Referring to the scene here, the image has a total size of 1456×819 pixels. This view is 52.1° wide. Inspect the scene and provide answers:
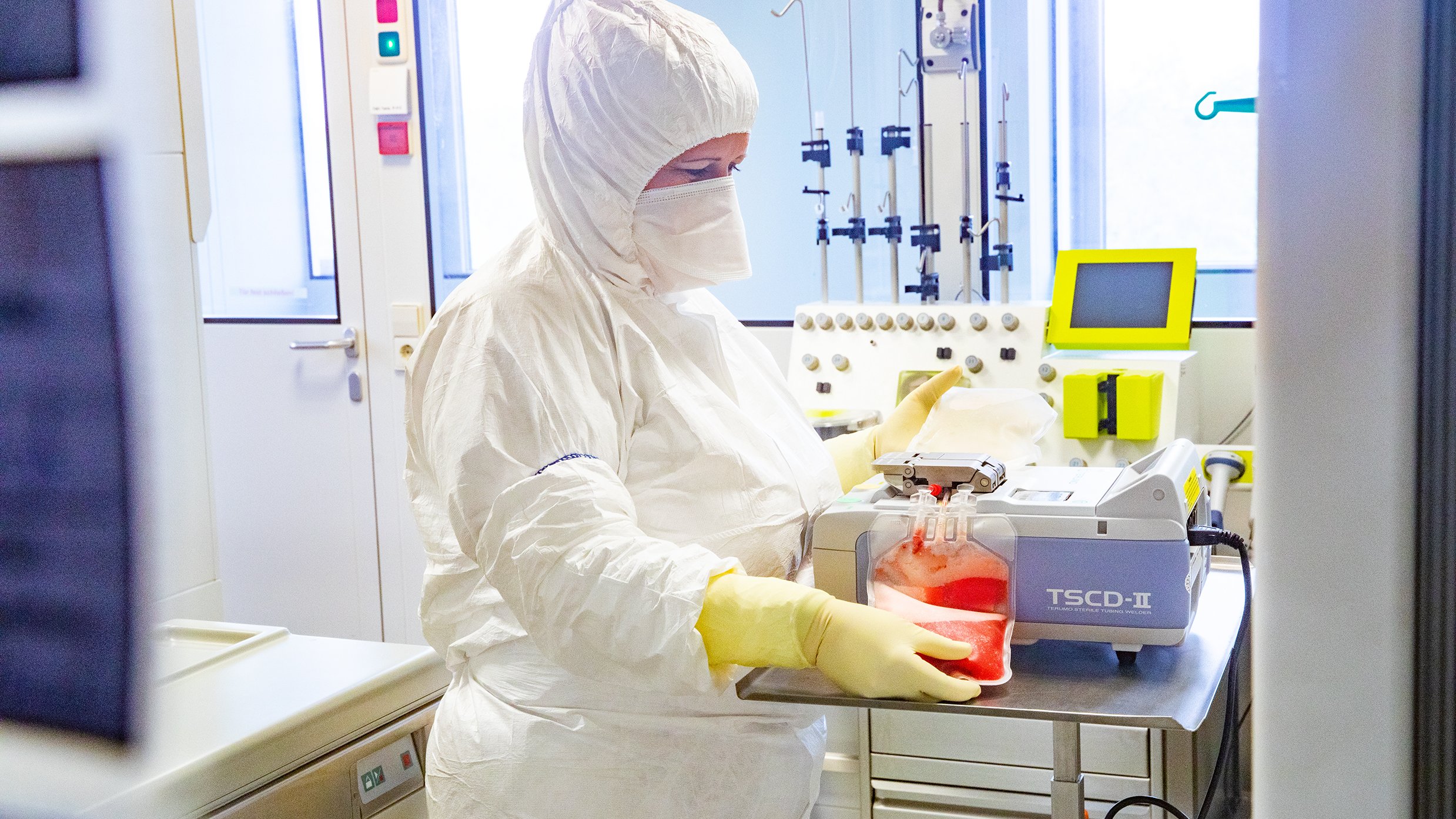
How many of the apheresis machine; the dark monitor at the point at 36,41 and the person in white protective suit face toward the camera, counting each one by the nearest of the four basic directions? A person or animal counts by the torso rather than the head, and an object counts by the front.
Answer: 2

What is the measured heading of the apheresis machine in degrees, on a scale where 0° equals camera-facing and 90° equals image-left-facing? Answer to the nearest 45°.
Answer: approximately 0°

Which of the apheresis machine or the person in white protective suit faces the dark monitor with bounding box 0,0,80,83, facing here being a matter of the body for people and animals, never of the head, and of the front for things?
the apheresis machine

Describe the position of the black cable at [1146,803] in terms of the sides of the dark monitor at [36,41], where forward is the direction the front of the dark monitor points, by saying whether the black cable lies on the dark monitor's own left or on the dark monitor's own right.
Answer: on the dark monitor's own left

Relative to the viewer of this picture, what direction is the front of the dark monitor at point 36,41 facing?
facing the viewer

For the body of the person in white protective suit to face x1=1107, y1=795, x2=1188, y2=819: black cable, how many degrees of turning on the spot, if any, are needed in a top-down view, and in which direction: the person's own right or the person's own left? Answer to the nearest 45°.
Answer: approximately 45° to the person's own left

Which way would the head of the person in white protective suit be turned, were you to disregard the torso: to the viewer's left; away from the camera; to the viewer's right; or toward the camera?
to the viewer's right

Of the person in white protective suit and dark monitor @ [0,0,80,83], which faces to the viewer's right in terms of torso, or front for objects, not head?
the person in white protective suit

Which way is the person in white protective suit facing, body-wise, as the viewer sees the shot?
to the viewer's right

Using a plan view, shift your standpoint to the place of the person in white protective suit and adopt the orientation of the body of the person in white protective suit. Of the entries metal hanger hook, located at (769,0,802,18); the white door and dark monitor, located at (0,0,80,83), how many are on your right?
1
